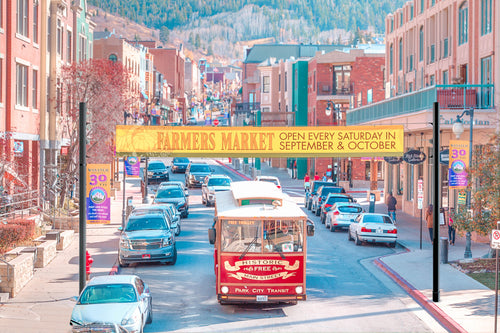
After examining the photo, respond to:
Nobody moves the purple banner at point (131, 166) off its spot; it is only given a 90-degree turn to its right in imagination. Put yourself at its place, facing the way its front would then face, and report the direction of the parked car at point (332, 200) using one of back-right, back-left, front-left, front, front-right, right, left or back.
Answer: back

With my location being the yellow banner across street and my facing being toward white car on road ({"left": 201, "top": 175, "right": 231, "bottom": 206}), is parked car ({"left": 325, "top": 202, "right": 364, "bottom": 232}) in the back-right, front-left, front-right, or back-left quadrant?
front-right

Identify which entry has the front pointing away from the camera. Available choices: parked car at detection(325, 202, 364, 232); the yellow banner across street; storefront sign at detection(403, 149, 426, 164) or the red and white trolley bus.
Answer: the parked car

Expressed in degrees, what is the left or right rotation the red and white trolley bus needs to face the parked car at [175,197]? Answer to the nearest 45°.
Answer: approximately 180°

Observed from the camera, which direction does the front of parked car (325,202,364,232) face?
facing away from the viewer

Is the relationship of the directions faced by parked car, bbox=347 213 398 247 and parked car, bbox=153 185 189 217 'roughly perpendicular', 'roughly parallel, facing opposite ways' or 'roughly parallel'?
roughly parallel, facing opposite ways

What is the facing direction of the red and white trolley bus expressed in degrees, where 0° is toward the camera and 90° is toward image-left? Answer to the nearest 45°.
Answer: approximately 0°

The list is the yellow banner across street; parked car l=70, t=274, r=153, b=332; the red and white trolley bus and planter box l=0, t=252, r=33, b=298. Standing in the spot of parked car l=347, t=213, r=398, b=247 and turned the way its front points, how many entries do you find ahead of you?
0

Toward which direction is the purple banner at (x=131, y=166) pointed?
toward the camera

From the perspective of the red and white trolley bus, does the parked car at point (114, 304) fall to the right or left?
on its right

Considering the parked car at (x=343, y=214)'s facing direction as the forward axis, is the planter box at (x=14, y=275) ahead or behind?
behind

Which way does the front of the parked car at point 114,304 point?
toward the camera

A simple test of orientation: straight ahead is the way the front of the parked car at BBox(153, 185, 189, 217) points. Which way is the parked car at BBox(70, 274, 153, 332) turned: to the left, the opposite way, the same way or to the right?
the same way

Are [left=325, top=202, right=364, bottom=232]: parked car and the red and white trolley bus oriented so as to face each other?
no

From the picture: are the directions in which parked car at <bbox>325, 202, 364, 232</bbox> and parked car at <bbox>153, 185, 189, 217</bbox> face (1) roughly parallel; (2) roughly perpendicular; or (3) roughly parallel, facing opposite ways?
roughly parallel, facing opposite ways

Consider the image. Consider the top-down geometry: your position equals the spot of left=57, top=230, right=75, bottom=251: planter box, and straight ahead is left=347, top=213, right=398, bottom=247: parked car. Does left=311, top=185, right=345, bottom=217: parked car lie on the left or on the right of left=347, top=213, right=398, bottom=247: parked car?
left

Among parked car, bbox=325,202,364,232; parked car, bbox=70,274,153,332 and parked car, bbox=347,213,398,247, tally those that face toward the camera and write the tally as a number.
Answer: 1

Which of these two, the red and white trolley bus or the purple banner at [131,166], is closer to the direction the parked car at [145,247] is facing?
the red and white trolley bus

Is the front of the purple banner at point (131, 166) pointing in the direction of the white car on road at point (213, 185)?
no

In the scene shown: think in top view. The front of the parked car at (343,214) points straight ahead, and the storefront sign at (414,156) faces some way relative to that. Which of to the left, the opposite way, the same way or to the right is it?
the opposite way

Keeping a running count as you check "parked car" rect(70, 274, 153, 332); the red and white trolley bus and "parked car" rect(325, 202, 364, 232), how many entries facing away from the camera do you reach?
1

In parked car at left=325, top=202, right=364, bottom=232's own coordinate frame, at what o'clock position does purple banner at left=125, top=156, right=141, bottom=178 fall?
The purple banner is roughly at 9 o'clock from the parked car.
